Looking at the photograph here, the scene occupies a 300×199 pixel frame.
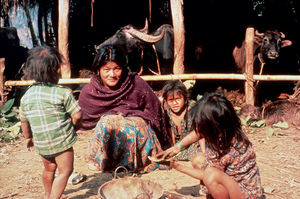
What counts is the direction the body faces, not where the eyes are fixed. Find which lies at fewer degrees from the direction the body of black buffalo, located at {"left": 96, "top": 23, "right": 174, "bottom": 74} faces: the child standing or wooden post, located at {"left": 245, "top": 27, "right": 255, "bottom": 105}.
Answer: the child standing

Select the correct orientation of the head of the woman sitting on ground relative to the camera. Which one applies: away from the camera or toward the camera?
toward the camera

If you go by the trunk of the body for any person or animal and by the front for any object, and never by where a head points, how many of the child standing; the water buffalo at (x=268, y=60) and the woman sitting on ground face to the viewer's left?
0

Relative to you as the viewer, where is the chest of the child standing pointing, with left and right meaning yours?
facing away from the viewer and to the right of the viewer

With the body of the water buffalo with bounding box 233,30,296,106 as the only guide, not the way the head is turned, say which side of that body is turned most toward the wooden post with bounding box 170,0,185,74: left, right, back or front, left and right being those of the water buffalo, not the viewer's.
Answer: right

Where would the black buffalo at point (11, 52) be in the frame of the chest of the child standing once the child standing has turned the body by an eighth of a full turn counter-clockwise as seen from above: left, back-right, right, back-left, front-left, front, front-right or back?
front

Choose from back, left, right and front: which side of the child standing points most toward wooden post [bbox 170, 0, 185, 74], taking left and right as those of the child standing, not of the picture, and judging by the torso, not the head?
front

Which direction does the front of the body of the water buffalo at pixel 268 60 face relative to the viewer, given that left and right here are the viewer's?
facing the viewer and to the right of the viewer

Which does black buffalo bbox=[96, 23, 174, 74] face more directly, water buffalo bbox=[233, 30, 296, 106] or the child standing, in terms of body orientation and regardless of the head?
the child standing

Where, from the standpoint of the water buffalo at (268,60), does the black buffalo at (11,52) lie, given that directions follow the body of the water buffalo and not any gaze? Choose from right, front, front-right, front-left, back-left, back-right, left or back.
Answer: back-right

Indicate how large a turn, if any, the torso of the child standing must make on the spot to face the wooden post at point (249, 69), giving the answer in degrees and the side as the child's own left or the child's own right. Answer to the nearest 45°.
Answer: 0° — they already face it

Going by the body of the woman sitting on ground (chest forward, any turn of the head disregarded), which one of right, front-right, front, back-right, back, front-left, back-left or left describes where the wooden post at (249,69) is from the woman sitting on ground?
back-left

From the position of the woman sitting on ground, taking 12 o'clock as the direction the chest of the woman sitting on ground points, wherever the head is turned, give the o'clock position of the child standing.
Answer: The child standing is roughly at 1 o'clock from the woman sitting on ground.

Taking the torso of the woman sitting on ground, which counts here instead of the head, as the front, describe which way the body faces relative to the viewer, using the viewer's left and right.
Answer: facing the viewer

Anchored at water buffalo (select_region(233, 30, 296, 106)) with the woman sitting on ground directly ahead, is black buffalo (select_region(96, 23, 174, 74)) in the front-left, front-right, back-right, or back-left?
front-right
